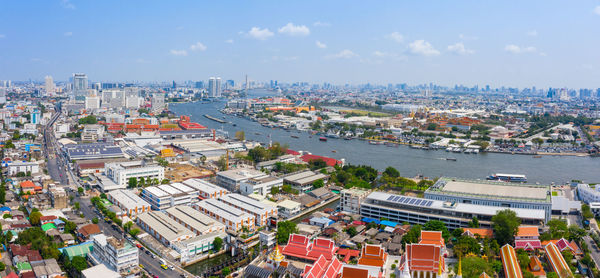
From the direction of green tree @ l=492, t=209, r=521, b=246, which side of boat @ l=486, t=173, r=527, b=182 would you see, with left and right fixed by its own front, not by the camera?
left

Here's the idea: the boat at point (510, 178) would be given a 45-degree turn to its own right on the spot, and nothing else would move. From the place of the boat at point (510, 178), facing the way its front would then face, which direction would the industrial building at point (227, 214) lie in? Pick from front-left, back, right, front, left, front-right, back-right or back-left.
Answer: left

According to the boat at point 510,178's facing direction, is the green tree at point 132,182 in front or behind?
in front

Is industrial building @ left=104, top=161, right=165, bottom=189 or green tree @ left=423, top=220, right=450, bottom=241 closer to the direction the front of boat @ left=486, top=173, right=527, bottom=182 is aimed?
the industrial building

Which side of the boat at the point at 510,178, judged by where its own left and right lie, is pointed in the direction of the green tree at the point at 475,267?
left

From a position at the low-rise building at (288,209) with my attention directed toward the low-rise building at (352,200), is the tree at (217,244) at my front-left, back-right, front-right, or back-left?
back-right

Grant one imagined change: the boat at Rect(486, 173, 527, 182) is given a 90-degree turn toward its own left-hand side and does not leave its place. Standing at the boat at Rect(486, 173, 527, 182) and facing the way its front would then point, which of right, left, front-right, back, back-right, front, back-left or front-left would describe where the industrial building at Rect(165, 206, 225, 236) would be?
front-right

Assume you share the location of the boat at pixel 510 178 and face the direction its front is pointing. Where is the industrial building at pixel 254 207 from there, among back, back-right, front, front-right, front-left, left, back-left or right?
front-left

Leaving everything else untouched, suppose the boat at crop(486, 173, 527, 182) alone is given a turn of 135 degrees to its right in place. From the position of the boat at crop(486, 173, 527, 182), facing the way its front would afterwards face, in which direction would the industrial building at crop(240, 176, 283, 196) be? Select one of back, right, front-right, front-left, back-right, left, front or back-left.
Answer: back

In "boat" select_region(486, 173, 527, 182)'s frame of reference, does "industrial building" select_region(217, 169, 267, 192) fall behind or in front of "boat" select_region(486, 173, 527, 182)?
in front

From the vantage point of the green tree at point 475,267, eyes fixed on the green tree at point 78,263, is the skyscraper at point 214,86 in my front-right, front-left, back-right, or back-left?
front-right

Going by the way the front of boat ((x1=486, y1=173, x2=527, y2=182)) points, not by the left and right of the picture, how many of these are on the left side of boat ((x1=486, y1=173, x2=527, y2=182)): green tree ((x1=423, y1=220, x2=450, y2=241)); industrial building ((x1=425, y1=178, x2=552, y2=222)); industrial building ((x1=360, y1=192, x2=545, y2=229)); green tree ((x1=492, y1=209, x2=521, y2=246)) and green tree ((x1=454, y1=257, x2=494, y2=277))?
5

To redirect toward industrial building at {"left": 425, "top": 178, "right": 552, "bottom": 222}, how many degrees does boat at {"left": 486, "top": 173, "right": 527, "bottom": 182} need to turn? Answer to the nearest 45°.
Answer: approximately 90° to its left

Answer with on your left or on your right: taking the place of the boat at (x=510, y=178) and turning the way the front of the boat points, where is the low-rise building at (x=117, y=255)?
on your left

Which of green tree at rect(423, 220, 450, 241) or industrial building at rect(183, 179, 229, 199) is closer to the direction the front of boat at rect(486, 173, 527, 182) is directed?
the industrial building

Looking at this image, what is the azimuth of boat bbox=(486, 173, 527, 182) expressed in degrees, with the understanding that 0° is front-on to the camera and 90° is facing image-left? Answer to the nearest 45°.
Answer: approximately 90°

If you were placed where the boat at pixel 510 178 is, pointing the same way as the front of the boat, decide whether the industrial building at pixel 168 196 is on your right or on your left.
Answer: on your left

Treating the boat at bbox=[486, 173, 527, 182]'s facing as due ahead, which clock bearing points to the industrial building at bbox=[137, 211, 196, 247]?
The industrial building is roughly at 10 o'clock from the boat.

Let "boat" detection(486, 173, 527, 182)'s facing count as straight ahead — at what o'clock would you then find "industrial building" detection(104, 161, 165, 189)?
The industrial building is roughly at 11 o'clock from the boat.

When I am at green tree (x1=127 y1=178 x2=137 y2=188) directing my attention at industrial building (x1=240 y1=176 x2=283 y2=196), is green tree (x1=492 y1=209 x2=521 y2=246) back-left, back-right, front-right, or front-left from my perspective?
front-right
